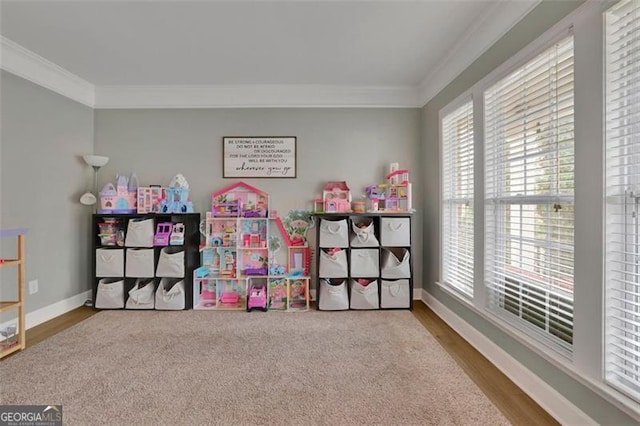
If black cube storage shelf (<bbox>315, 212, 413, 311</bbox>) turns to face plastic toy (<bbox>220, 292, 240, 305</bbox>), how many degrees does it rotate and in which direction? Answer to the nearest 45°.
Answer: approximately 90° to its right

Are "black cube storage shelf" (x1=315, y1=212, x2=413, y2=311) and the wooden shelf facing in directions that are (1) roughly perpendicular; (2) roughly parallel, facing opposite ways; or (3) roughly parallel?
roughly perpendicular

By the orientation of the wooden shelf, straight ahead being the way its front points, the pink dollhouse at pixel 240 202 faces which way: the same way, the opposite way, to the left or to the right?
to the right

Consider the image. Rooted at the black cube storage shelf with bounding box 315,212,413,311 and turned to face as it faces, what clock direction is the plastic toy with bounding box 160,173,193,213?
The plastic toy is roughly at 3 o'clock from the black cube storage shelf.

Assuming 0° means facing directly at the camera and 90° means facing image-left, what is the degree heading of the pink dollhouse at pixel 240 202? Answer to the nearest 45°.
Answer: approximately 0°

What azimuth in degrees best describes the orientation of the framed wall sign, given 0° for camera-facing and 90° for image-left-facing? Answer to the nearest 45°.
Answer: approximately 0°

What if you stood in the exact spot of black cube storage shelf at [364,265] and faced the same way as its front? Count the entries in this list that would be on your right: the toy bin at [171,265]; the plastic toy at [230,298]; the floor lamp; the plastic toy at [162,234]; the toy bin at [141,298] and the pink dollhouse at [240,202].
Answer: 6

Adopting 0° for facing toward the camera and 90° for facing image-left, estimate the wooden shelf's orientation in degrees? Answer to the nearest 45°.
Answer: approximately 315°

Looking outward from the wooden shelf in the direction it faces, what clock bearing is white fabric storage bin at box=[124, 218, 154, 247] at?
The white fabric storage bin is roughly at 10 o'clock from the wooden shelf.

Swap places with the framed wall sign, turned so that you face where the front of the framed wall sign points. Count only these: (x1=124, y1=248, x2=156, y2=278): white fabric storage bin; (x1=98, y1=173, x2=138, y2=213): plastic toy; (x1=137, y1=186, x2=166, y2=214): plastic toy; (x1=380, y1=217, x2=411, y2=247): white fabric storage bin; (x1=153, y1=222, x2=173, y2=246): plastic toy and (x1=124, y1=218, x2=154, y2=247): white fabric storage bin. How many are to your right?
5

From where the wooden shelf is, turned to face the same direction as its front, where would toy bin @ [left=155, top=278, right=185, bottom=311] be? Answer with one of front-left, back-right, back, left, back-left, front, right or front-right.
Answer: front-left

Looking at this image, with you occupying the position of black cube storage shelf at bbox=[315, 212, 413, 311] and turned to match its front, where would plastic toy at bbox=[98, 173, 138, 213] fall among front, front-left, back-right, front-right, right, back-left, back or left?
right

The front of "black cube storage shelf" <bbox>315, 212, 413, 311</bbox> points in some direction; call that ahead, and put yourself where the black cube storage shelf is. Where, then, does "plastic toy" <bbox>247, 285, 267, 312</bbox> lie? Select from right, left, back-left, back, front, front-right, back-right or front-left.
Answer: right
